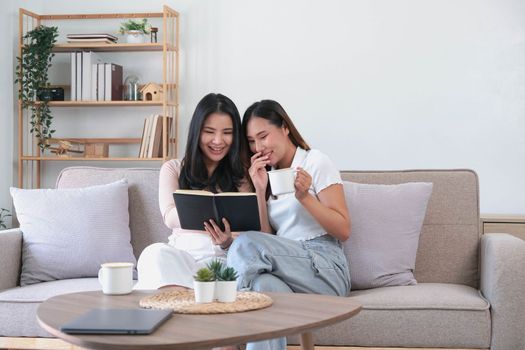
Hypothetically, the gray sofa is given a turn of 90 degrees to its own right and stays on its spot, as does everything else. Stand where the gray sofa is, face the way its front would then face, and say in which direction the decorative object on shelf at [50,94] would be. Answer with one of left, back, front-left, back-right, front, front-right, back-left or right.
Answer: front-right

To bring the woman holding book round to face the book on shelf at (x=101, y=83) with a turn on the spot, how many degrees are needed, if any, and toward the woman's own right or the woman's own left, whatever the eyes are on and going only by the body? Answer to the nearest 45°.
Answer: approximately 180°

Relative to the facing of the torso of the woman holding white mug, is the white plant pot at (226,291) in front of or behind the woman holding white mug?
in front

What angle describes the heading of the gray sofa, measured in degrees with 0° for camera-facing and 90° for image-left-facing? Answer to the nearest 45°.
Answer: approximately 0°

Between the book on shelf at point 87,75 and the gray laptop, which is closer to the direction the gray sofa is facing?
the gray laptop

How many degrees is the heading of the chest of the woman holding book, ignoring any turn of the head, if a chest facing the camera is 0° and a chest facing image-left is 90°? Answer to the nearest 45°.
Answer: approximately 0°

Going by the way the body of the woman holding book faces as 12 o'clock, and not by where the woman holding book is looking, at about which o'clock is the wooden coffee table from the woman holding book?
The wooden coffee table is roughly at 12 o'clock from the woman holding book.

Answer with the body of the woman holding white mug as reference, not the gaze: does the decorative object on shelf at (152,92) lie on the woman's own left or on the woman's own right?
on the woman's own right

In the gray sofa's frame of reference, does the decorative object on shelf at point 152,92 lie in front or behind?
behind

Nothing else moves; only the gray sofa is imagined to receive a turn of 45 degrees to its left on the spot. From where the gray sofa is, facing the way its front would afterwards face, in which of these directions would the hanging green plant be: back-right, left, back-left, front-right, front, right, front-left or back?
back

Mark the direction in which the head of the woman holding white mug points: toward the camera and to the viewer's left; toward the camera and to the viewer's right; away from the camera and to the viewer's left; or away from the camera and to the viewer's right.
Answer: toward the camera and to the viewer's left
